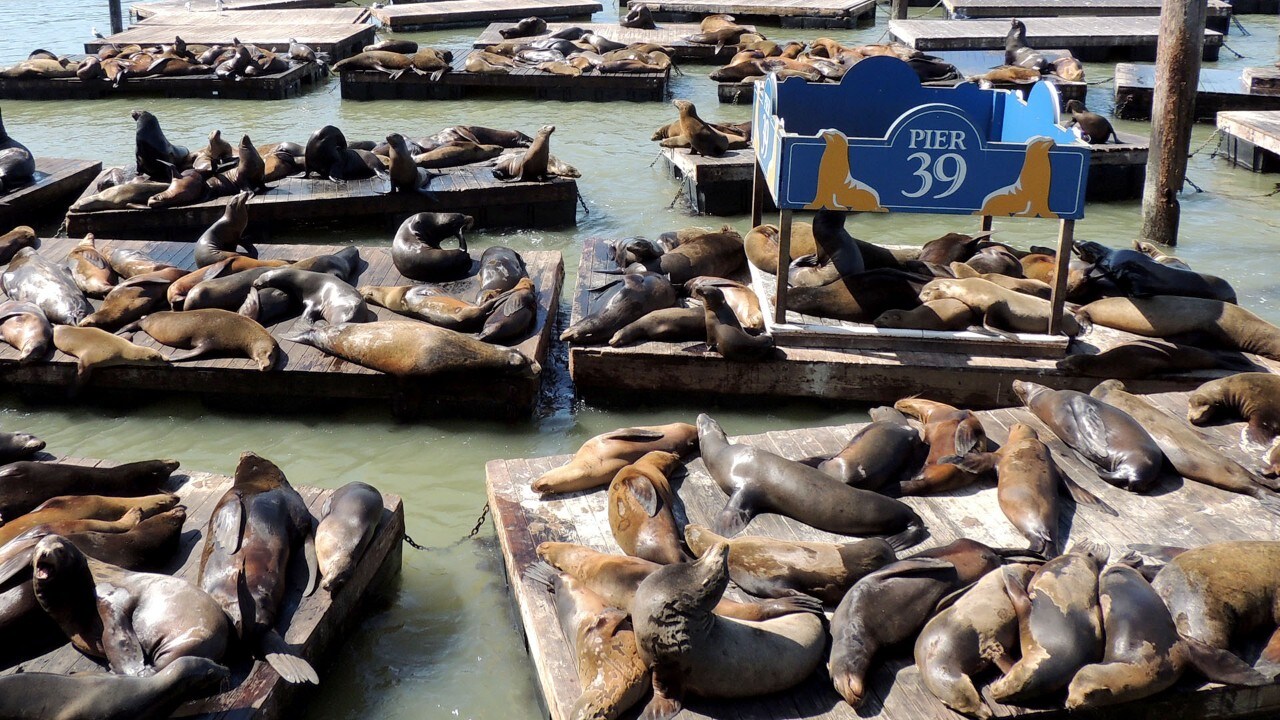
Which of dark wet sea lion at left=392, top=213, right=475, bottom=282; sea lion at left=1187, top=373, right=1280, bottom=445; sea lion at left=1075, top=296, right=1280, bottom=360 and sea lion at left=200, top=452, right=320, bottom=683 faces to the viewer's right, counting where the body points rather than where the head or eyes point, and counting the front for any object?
the dark wet sea lion

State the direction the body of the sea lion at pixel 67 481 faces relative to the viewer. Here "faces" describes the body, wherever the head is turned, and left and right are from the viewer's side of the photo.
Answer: facing to the right of the viewer

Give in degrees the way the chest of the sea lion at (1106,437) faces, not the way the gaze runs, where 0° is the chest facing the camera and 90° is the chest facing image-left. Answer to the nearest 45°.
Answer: approximately 135°

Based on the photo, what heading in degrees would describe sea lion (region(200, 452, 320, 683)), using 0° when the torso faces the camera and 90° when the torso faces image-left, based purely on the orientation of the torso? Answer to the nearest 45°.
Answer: approximately 180°

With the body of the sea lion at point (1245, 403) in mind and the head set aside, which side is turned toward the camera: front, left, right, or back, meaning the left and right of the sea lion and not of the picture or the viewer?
left

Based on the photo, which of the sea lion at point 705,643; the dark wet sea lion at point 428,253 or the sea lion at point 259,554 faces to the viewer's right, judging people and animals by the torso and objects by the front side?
the dark wet sea lion

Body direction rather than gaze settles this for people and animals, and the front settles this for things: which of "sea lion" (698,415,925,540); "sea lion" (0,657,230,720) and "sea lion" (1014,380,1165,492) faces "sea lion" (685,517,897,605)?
"sea lion" (0,657,230,720)

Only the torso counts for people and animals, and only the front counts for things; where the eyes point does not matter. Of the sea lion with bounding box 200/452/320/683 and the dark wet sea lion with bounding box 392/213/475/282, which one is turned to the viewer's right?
the dark wet sea lion

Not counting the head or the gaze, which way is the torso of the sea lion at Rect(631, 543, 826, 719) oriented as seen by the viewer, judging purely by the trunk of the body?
to the viewer's left

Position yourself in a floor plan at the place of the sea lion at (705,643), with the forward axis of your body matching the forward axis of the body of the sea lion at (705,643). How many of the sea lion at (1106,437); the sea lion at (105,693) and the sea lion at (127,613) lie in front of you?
2

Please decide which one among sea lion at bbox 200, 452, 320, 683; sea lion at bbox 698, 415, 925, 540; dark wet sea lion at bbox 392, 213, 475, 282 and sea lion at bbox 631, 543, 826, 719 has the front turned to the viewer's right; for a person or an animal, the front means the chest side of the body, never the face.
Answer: the dark wet sea lion

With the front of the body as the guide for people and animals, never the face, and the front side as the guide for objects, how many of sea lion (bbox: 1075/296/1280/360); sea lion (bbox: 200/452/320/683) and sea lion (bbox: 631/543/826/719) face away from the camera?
1

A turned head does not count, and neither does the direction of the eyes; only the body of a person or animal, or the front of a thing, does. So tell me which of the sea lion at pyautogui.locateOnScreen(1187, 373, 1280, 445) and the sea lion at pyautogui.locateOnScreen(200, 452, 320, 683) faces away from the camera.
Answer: the sea lion at pyautogui.locateOnScreen(200, 452, 320, 683)
